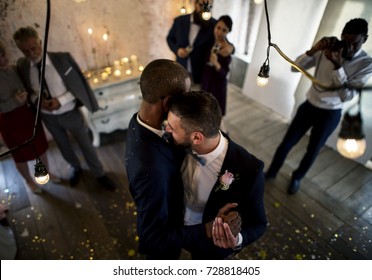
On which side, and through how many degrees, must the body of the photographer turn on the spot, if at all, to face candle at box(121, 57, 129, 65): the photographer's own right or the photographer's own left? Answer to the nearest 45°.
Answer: approximately 45° to the photographer's own right

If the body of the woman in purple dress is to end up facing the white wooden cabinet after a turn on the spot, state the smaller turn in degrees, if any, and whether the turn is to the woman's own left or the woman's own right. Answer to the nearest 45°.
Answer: approximately 45° to the woman's own right

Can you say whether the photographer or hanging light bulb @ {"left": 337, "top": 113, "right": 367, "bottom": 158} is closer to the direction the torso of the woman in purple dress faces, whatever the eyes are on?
the hanging light bulb

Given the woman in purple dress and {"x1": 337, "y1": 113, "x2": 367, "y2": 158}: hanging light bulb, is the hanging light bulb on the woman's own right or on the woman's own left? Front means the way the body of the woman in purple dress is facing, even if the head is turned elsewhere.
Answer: on the woman's own left

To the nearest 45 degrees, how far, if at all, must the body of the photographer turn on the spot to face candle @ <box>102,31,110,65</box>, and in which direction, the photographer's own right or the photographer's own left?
approximately 45° to the photographer's own right

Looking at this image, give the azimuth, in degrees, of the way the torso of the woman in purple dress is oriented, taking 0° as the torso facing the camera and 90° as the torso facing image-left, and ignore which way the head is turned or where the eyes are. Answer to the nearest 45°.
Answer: approximately 45°
